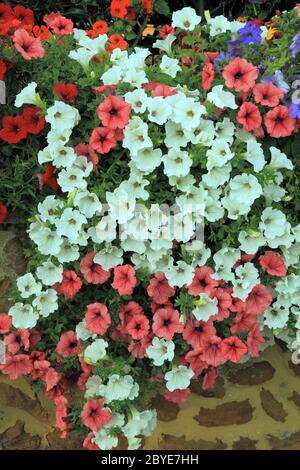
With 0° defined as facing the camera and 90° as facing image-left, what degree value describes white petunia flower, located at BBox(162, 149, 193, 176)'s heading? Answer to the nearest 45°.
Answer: approximately 0°

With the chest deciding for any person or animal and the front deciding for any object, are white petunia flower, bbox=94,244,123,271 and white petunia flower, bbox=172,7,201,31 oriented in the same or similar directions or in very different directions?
same or similar directions

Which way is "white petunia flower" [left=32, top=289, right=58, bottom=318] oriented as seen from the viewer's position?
toward the camera

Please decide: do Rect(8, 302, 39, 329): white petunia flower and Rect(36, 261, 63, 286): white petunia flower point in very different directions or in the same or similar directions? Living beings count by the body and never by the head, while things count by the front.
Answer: same or similar directions

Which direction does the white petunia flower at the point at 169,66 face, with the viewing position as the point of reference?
facing the viewer

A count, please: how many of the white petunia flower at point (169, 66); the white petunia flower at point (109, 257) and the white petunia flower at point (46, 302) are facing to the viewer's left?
0

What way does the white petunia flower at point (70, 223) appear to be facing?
toward the camera
